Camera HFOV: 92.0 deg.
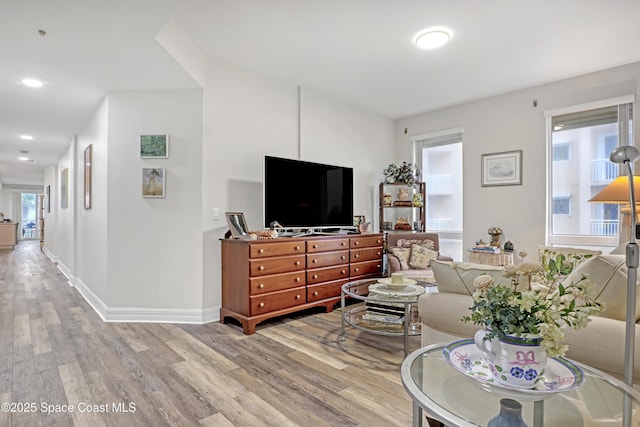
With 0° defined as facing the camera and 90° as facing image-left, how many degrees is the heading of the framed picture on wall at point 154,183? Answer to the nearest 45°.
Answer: approximately 0°

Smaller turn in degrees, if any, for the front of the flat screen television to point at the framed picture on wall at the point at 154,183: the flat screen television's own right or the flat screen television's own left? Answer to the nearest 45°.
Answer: approximately 135° to the flat screen television's own right

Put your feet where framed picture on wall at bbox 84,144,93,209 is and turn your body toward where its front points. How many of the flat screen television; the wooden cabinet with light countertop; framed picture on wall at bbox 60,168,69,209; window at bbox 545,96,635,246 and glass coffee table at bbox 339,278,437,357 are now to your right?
2

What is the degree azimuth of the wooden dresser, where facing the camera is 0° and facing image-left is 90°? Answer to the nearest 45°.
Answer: approximately 315°

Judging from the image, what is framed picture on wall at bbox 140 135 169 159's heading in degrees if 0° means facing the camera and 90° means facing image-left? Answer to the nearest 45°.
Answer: approximately 0°

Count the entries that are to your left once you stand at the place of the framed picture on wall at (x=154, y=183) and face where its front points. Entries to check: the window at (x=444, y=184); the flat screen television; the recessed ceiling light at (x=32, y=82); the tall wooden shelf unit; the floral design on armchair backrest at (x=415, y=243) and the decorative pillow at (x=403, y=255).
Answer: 5

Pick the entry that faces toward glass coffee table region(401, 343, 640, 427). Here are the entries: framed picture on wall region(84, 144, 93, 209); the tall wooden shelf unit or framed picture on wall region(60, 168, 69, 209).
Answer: the tall wooden shelf unit

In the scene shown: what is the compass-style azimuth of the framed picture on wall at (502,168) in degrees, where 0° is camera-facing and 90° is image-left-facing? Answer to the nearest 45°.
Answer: approximately 45°

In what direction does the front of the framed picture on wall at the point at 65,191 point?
to the viewer's left

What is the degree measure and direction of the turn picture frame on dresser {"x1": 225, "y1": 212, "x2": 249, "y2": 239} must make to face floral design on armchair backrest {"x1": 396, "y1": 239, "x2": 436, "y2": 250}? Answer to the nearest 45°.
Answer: approximately 45° to its left

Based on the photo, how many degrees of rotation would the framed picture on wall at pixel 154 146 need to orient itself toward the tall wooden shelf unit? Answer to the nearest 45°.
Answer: approximately 90° to its left

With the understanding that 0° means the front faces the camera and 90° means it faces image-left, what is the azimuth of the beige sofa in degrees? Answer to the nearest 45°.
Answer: approximately 45°

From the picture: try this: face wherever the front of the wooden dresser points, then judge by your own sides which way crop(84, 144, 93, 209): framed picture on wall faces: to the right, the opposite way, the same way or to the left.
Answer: to the right

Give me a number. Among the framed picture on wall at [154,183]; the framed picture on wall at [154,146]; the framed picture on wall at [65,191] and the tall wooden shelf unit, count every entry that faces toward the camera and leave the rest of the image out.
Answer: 3
